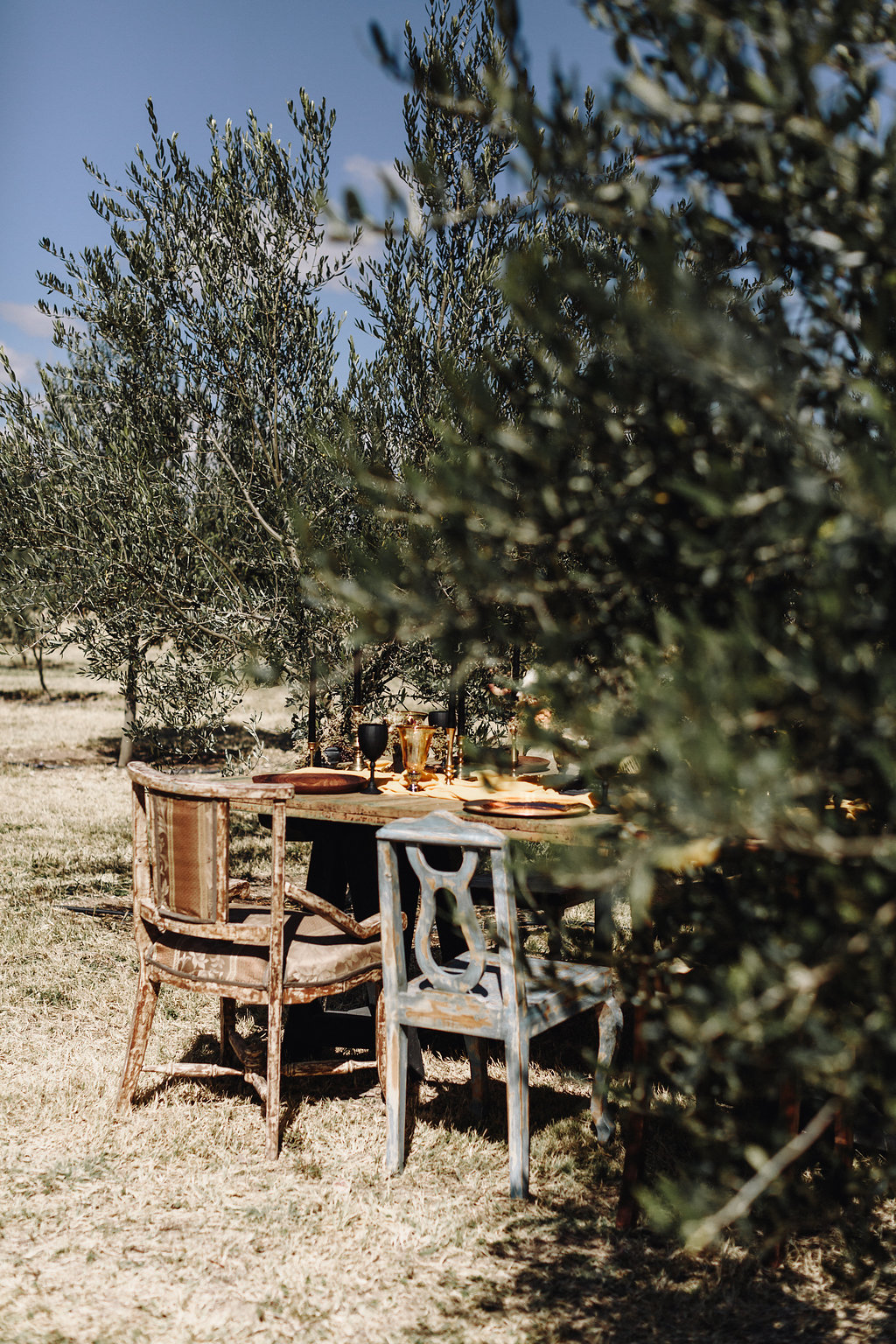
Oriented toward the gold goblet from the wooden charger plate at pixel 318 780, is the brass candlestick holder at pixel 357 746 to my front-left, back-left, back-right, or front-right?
front-left

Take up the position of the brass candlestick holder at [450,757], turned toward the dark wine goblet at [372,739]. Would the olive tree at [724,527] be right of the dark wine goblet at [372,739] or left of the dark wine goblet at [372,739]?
left

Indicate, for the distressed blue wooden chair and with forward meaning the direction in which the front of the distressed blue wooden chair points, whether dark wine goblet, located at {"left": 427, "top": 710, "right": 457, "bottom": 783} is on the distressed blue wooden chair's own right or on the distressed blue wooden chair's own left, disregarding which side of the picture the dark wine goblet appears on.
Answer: on the distressed blue wooden chair's own left

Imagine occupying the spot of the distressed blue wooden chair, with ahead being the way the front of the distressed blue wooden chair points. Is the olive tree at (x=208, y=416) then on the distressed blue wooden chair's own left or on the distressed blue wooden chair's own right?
on the distressed blue wooden chair's own left

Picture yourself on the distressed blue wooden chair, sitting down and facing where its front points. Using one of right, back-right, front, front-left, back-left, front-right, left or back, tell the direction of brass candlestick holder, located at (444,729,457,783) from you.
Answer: front-left

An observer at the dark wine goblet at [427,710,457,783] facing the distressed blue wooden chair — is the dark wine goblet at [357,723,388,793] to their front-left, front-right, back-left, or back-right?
front-right

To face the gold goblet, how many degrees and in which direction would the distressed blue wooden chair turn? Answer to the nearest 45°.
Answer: approximately 45° to its left

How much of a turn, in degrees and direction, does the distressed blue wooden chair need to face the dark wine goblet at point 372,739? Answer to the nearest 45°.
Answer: approximately 45° to its left

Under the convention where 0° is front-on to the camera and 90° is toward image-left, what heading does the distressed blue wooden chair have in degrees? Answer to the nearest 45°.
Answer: approximately 225°

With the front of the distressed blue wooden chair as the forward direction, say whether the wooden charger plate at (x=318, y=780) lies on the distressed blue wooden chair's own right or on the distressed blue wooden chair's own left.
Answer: on the distressed blue wooden chair's own left
